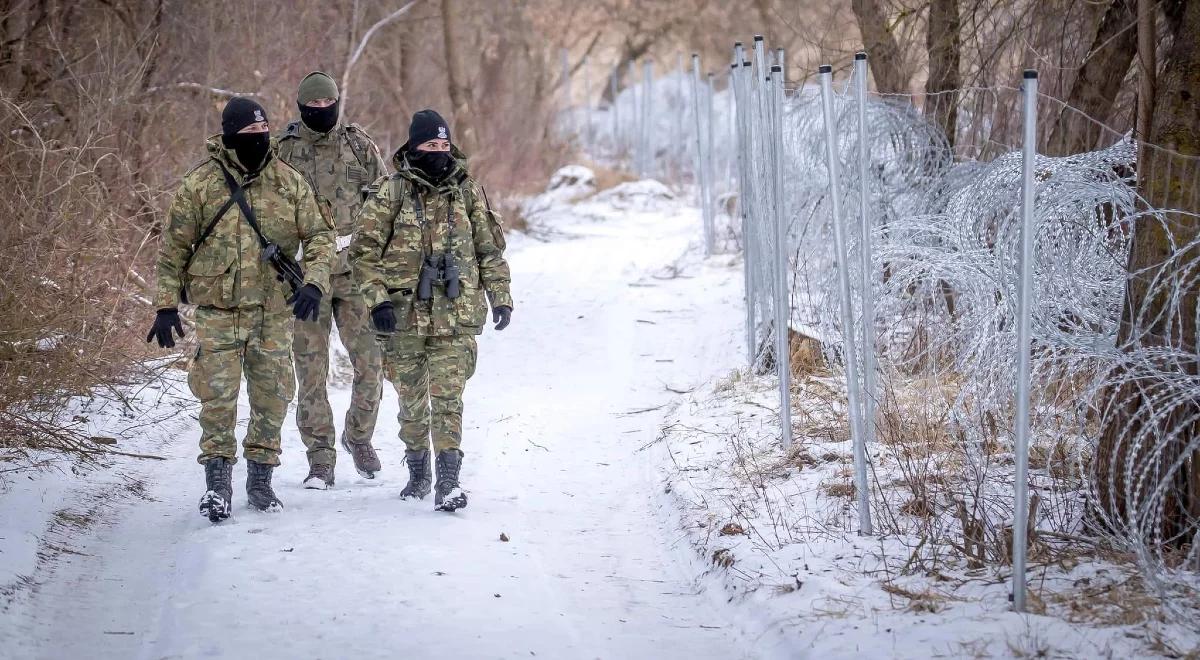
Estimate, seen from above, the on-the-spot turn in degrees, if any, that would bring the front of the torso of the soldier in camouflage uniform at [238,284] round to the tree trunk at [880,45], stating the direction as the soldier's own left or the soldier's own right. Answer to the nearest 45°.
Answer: approximately 135° to the soldier's own left

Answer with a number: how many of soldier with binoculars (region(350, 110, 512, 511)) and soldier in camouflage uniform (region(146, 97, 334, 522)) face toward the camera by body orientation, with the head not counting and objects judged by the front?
2

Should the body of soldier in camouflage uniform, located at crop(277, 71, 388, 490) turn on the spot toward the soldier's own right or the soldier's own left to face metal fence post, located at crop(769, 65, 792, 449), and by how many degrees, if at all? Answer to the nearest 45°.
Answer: approximately 90° to the soldier's own left

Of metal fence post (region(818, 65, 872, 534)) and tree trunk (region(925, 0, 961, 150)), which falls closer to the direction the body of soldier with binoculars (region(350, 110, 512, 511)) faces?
the metal fence post

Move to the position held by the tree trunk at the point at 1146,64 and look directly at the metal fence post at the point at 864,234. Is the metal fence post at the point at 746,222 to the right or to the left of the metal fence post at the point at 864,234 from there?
right

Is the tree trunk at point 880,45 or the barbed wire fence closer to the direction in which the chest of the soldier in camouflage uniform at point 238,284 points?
the barbed wire fence

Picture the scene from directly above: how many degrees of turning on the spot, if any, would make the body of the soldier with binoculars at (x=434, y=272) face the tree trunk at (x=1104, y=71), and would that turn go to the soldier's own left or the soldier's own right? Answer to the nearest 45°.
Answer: approximately 90° to the soldier's own left

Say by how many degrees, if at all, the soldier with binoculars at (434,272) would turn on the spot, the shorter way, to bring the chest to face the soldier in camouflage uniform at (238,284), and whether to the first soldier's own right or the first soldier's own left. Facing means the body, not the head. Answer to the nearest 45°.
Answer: approximately 90° to the first soldier's own right
